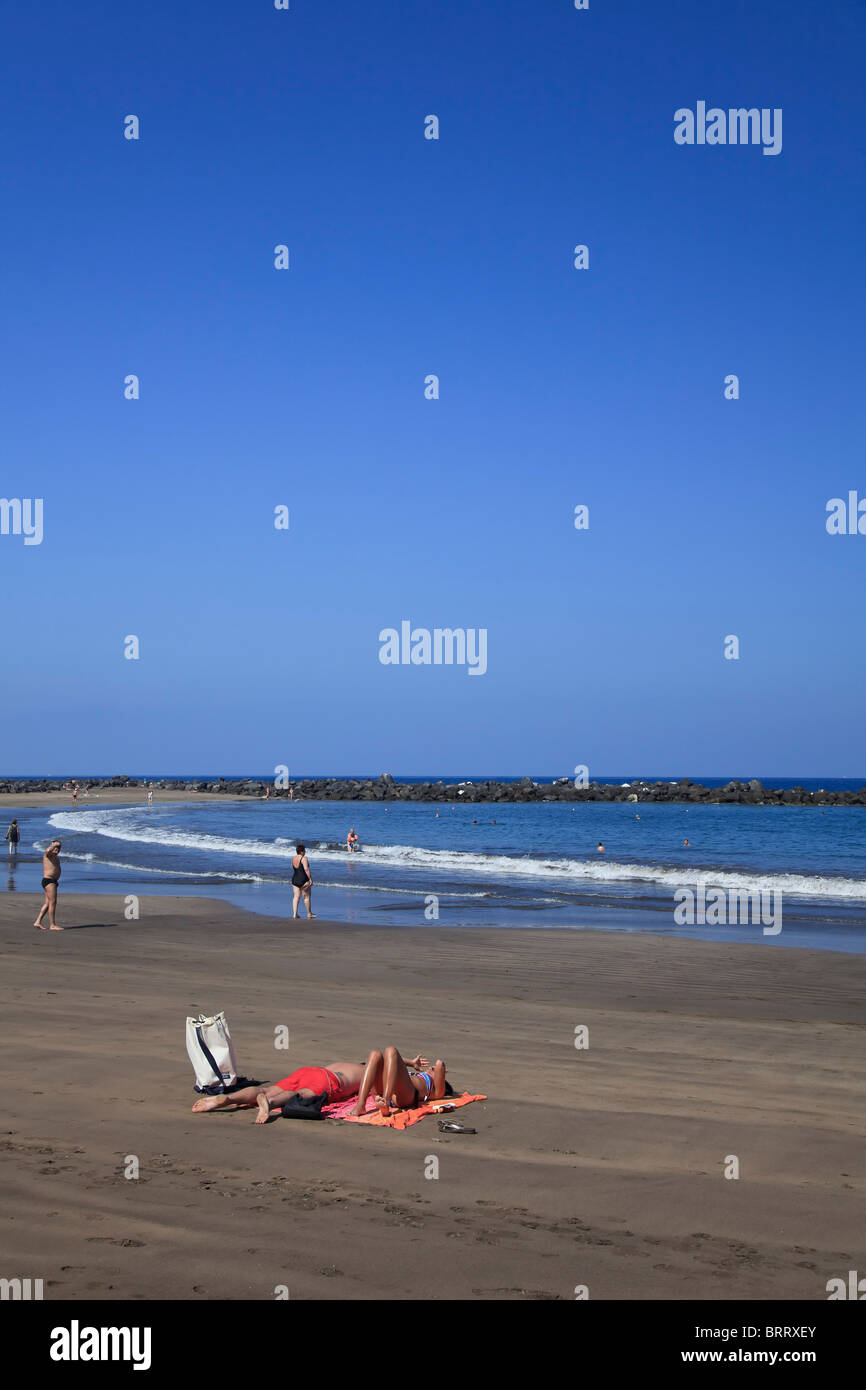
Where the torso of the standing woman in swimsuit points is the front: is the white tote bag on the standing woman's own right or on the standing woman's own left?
on the standing woman's own right

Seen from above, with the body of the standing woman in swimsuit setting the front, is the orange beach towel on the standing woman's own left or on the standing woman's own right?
on the standing woman's own right
